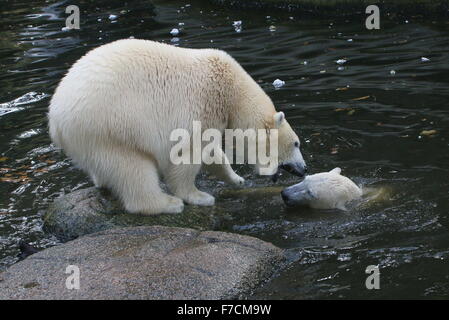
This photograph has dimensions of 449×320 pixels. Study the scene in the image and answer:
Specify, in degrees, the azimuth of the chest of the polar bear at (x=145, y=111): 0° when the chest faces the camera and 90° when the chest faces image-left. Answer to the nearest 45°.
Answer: approximately 270°

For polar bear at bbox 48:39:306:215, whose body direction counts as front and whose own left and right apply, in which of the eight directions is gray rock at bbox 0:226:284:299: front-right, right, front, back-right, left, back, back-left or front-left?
right
